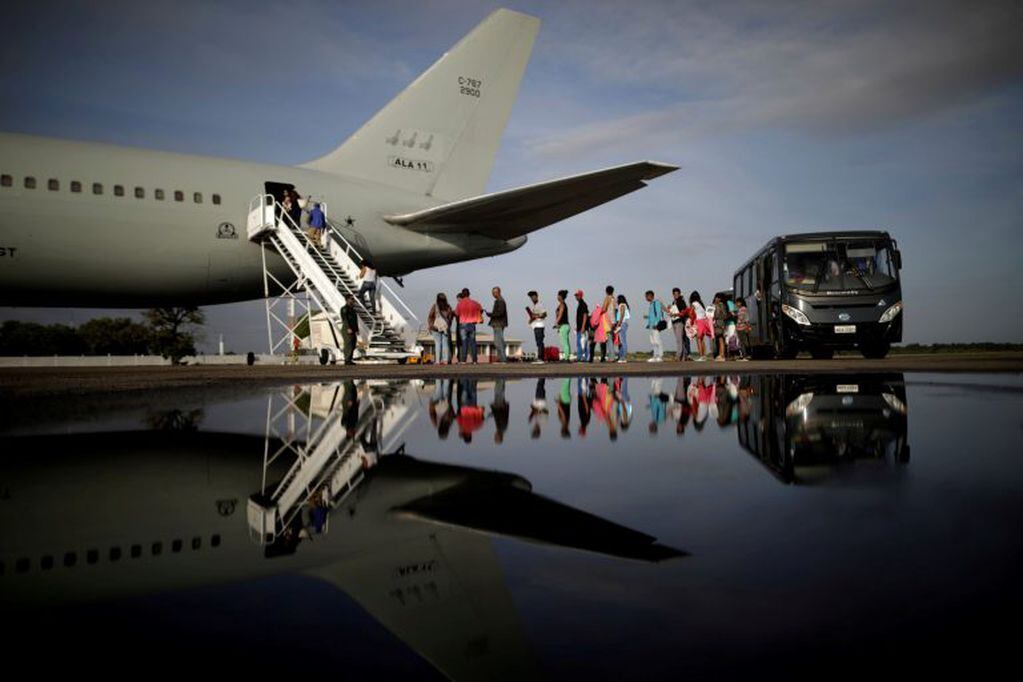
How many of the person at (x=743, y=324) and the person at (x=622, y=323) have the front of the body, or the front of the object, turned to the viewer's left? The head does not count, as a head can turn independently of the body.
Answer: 2

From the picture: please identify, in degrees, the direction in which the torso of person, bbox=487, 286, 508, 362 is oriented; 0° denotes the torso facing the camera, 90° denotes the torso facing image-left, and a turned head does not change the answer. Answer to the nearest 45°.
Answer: approximately 90°

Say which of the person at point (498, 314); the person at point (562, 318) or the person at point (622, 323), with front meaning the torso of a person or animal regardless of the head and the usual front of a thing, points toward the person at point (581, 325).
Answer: the person at point (622, 323)

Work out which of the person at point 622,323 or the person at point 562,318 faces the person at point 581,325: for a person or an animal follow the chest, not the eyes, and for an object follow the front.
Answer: the person at point 622,323

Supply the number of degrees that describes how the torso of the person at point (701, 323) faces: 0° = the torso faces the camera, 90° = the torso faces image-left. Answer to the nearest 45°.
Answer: approximately 90°

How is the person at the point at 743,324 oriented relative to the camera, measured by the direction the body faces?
to the viewer's left

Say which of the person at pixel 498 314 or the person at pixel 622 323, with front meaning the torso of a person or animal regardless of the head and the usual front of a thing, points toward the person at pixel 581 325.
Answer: the person at pixel 622 323

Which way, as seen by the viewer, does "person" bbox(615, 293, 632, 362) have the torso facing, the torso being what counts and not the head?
to the viewer's left

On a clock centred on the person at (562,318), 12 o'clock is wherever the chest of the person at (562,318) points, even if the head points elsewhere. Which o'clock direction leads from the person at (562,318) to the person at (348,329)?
the person at (348,329) is roughly at 11 o'clock from the person at (562,318).

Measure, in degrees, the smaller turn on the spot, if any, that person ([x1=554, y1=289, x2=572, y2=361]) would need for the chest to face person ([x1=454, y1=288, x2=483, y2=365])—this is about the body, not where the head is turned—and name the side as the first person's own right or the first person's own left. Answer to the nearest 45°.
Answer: approximately 45° to the first person's own left

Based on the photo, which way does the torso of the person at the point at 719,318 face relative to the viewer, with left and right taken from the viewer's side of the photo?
facing to the left of the viewer

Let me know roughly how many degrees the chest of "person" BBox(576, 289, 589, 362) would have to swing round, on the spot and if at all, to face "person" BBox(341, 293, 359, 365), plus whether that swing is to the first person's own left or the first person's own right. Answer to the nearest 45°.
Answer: approximately 45° to the first person's own left
